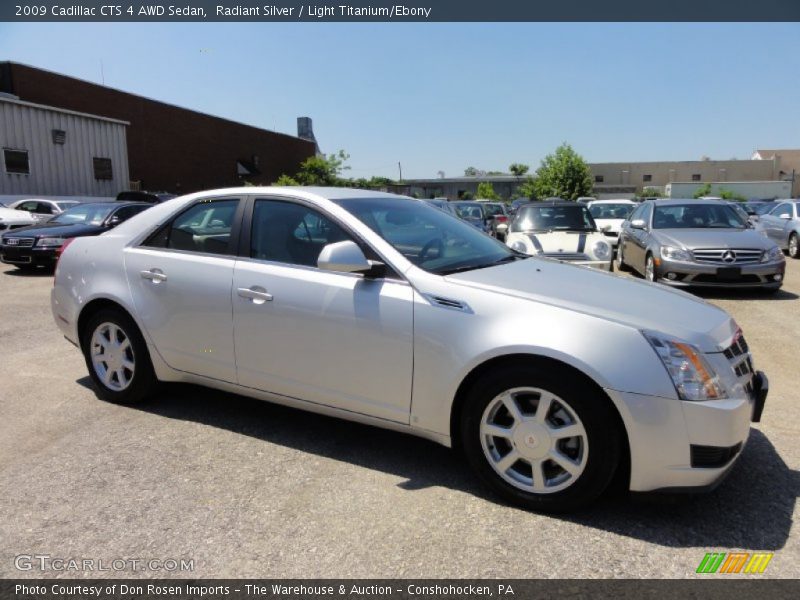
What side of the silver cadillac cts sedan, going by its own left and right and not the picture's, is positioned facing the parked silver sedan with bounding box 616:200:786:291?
left

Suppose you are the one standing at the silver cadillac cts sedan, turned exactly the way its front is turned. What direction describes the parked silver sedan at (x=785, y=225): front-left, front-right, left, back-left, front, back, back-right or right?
left

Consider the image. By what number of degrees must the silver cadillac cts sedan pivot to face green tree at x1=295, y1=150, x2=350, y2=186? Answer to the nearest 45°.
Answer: approximately 135° to its left

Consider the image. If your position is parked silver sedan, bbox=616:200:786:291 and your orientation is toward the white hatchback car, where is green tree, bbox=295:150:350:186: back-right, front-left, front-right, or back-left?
front-right

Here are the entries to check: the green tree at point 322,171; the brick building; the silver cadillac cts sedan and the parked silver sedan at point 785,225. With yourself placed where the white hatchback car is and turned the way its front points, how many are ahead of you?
1

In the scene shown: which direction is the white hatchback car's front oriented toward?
toward the camera

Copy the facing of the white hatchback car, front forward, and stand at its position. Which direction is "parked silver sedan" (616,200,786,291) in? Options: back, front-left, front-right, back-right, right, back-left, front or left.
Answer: left

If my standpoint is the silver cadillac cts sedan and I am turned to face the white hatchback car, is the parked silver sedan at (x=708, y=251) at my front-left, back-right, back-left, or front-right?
front-right

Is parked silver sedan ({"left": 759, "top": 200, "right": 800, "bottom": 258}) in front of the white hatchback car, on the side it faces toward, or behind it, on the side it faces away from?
behind

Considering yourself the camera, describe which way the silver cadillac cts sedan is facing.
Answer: facing the viewer and to the right of the viewer

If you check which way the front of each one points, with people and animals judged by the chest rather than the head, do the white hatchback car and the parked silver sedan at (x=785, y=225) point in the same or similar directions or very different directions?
same or similar directions

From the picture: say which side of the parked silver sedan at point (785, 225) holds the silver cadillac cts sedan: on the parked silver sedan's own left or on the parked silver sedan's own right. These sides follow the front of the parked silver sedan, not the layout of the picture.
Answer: on the parked silver sedan's own right

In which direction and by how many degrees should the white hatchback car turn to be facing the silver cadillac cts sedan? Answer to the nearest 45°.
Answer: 0° — it already faces it

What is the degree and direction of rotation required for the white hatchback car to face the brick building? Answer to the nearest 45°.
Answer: approximately 135° to its right
